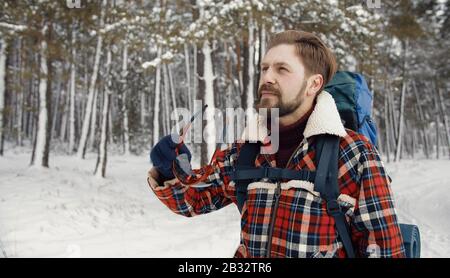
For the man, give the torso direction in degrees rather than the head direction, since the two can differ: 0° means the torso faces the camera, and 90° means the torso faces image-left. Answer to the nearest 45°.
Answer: approximately 45°
